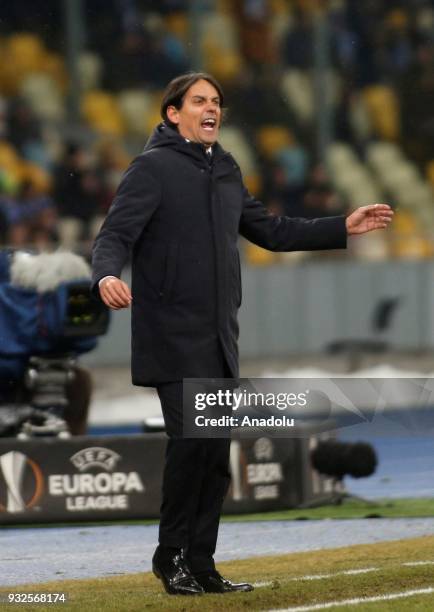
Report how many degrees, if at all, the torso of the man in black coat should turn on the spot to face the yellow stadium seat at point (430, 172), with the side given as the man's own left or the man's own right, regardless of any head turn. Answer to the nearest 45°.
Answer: approximately 135° to the man's own left

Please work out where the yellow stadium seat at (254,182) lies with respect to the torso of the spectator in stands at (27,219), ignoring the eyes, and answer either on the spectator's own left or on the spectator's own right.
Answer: on the spectator's own left

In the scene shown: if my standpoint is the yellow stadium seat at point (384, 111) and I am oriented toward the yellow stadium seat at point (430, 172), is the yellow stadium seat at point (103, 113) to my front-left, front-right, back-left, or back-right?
back-right

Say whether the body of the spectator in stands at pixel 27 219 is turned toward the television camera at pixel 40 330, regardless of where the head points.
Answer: yes

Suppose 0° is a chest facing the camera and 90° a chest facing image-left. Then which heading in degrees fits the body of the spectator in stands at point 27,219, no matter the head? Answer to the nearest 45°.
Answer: approximately 0°

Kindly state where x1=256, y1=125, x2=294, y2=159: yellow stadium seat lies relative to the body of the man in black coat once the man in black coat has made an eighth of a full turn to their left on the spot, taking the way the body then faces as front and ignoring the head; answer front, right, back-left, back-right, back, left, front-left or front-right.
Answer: left

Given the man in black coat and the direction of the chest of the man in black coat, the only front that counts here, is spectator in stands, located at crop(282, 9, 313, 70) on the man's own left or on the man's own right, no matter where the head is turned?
on the man's own left

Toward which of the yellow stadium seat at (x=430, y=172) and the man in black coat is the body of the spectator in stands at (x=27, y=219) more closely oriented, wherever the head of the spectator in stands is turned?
the man in black coat

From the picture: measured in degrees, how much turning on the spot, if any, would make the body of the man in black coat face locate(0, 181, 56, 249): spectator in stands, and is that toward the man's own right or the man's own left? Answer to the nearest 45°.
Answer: approximately 135° to the man's own left

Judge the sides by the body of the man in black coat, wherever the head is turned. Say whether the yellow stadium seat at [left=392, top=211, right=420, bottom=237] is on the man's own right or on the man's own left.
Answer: on the man's own left

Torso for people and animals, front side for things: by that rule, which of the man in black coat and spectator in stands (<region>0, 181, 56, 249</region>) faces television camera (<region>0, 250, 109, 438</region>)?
the spectator in stands
